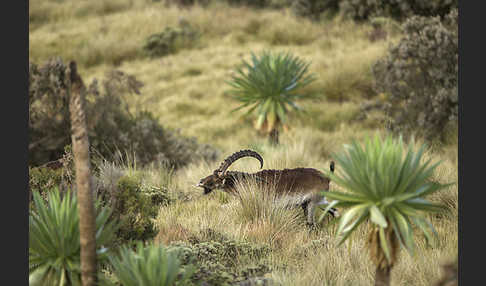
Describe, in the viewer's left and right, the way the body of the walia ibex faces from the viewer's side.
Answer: facing to the left of the viewer

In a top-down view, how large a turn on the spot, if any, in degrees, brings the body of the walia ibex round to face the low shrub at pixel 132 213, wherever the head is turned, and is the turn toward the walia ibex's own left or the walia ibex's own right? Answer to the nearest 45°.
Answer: approximately 45° to the walia ibex's own left

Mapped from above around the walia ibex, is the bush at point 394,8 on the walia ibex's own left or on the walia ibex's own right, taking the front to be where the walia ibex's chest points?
on the walia ibex's own right

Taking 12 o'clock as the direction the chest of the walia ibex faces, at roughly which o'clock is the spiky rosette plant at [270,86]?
The spiky rosette plant is roughly at 3 o'clock from the walia ibex.

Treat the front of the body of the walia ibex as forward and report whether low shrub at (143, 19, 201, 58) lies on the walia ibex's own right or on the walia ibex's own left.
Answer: on the walia ibex's own right

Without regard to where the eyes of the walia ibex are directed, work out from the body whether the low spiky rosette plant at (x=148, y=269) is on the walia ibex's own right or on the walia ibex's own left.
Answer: on the walia ibex's own left

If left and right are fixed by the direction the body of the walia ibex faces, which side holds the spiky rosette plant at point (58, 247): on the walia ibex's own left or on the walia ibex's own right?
on the walia ibex's own left

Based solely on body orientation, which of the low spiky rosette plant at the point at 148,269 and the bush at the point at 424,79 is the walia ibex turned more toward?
the low spiky rosette plant
